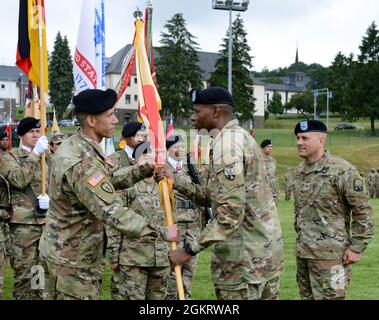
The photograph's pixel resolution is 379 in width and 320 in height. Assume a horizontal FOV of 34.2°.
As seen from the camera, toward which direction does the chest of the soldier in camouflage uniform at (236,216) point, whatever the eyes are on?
to the viewer's left

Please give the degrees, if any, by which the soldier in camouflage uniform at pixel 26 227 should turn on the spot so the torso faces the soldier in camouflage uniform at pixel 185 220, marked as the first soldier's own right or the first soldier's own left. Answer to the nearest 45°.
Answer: approximately 45° to the first soldier's own left

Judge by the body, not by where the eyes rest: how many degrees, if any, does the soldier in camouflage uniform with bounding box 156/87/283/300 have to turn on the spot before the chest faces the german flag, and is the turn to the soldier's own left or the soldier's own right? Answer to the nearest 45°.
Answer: approximately 45° to the soldier's own right

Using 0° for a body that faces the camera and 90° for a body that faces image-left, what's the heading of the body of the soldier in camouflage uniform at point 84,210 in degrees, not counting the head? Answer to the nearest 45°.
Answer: approximately 270°

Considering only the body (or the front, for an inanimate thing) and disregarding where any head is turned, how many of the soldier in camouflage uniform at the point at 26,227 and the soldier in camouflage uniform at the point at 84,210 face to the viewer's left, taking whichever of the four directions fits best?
0

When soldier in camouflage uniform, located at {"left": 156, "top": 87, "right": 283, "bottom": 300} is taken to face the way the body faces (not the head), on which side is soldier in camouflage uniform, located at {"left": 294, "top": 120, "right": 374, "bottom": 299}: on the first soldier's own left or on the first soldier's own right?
on the first soldier's own right

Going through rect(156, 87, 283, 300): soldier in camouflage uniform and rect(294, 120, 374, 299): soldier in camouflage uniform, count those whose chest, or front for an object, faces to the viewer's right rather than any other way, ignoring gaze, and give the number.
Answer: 0

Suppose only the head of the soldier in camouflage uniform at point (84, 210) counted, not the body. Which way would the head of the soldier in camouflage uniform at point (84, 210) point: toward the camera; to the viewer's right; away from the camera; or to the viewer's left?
to the viewer's right

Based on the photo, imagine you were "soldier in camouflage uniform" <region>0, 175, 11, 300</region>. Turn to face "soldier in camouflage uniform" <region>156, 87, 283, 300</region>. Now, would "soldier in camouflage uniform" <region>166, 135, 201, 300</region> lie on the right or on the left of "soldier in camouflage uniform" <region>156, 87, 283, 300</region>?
left

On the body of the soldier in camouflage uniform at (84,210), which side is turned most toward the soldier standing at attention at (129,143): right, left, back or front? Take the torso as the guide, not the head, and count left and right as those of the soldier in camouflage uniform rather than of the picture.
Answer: left

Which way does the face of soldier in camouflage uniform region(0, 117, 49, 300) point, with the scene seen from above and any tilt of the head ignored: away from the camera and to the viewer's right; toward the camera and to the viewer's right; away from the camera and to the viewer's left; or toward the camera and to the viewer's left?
toward the camera and to the viewer's right

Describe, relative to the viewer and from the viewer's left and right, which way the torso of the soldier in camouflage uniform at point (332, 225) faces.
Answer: facing the viewer and to the left of the viewer

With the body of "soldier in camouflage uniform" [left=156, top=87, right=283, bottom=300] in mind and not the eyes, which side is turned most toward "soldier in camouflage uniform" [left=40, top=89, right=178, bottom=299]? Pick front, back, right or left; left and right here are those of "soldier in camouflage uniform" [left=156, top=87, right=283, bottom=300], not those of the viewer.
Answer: front

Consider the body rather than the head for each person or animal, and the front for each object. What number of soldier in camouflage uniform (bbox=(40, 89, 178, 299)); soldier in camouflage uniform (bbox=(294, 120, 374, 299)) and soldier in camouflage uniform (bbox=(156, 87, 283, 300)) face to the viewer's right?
1

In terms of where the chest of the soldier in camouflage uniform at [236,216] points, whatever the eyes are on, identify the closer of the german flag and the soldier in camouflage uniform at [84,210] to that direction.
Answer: the soldier in camouflage uniform
